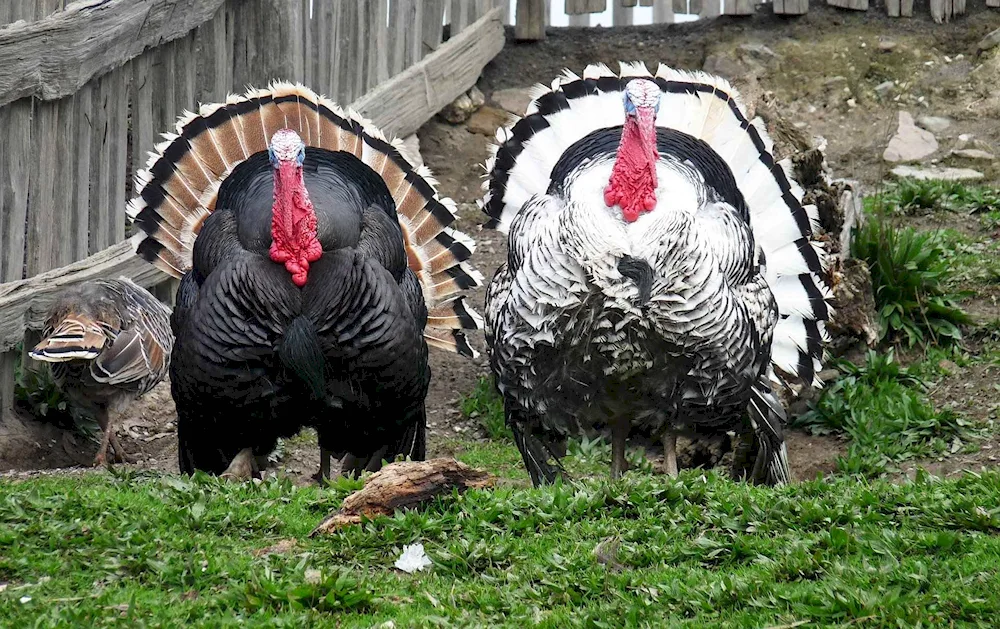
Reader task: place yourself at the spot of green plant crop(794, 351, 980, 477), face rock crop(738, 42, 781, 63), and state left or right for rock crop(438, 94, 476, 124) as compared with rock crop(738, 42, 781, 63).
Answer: left

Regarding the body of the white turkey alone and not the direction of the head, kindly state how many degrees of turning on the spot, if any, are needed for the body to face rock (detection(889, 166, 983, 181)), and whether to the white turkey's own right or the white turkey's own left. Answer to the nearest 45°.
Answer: approximately 135° to the white turkey's own left

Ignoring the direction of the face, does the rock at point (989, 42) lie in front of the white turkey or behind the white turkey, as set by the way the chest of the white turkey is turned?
behind

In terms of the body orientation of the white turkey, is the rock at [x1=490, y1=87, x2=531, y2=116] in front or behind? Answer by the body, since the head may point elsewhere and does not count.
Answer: behind

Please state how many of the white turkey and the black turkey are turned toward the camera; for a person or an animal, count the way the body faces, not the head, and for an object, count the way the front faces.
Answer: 2

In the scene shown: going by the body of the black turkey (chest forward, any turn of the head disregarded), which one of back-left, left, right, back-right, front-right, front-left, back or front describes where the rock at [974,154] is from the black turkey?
back-left

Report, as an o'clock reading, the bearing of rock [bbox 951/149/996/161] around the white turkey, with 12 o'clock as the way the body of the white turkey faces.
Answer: The rock is roughly at 7 o'clock from the white turkey.

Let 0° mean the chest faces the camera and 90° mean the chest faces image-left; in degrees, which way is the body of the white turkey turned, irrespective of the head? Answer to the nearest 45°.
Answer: approximately 0°

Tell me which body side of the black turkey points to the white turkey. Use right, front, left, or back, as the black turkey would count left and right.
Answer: left

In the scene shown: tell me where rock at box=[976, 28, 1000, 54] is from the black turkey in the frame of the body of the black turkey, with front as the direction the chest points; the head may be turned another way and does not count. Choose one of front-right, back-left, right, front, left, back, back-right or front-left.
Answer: back-left

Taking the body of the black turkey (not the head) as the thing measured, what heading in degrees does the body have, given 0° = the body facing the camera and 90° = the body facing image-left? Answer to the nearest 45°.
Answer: approximately 0°

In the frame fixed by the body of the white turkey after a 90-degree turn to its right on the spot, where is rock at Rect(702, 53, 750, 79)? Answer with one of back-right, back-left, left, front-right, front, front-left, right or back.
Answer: right

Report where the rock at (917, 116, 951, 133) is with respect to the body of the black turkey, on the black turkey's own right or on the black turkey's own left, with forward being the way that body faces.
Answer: on the black turkey's own left
